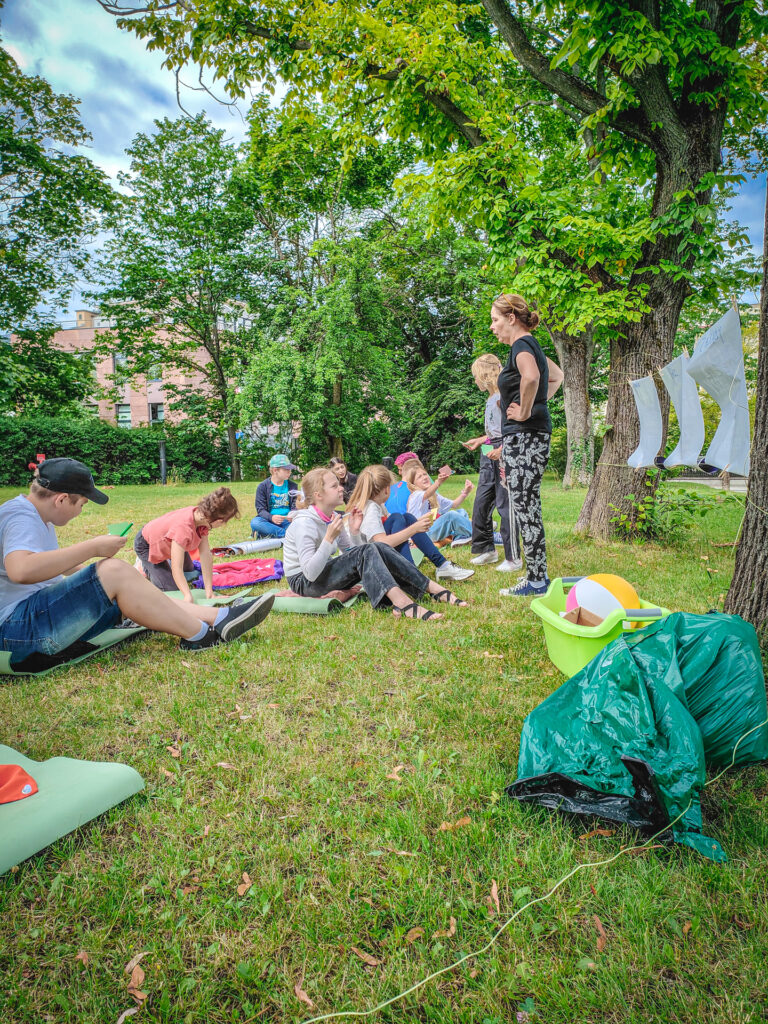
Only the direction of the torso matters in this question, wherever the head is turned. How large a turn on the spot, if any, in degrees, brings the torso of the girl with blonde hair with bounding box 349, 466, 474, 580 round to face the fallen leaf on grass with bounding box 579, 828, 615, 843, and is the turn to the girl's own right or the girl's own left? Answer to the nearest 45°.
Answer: approximately 90° to the girl's own right

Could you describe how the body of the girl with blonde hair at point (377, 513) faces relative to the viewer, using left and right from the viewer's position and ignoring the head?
facing to the right of the viewer

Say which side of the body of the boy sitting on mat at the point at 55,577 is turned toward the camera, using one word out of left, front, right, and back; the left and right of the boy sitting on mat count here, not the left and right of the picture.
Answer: right

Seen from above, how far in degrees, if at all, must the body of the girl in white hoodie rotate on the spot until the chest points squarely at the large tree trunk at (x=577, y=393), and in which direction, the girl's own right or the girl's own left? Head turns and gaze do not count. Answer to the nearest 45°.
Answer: approximately 45° to the girl's own left

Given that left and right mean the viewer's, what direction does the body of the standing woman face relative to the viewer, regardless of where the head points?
facing to the left of the viewer

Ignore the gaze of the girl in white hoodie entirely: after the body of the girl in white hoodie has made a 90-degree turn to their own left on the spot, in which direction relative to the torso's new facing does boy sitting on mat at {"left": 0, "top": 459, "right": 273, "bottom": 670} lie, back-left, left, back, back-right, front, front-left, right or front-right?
back-left

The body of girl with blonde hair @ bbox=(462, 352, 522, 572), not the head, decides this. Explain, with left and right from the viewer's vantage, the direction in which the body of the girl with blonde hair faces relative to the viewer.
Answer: facing to the left of the viewer

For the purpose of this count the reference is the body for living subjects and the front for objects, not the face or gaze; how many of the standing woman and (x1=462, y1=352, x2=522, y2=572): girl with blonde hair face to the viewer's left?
2

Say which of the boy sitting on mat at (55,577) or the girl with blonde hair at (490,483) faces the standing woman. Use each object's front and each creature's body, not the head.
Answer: the boy sitting on mat

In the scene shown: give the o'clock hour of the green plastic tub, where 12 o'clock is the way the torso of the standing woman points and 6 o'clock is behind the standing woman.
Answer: The green plastic tub is roughly at 9 o'clock from the standing woman.

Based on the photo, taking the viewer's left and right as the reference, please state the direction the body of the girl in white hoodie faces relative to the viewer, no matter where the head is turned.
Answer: facing to the right of the viewer

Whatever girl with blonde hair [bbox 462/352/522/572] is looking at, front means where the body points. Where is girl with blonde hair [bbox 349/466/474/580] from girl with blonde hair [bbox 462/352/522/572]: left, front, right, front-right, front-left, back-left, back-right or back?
front-left
